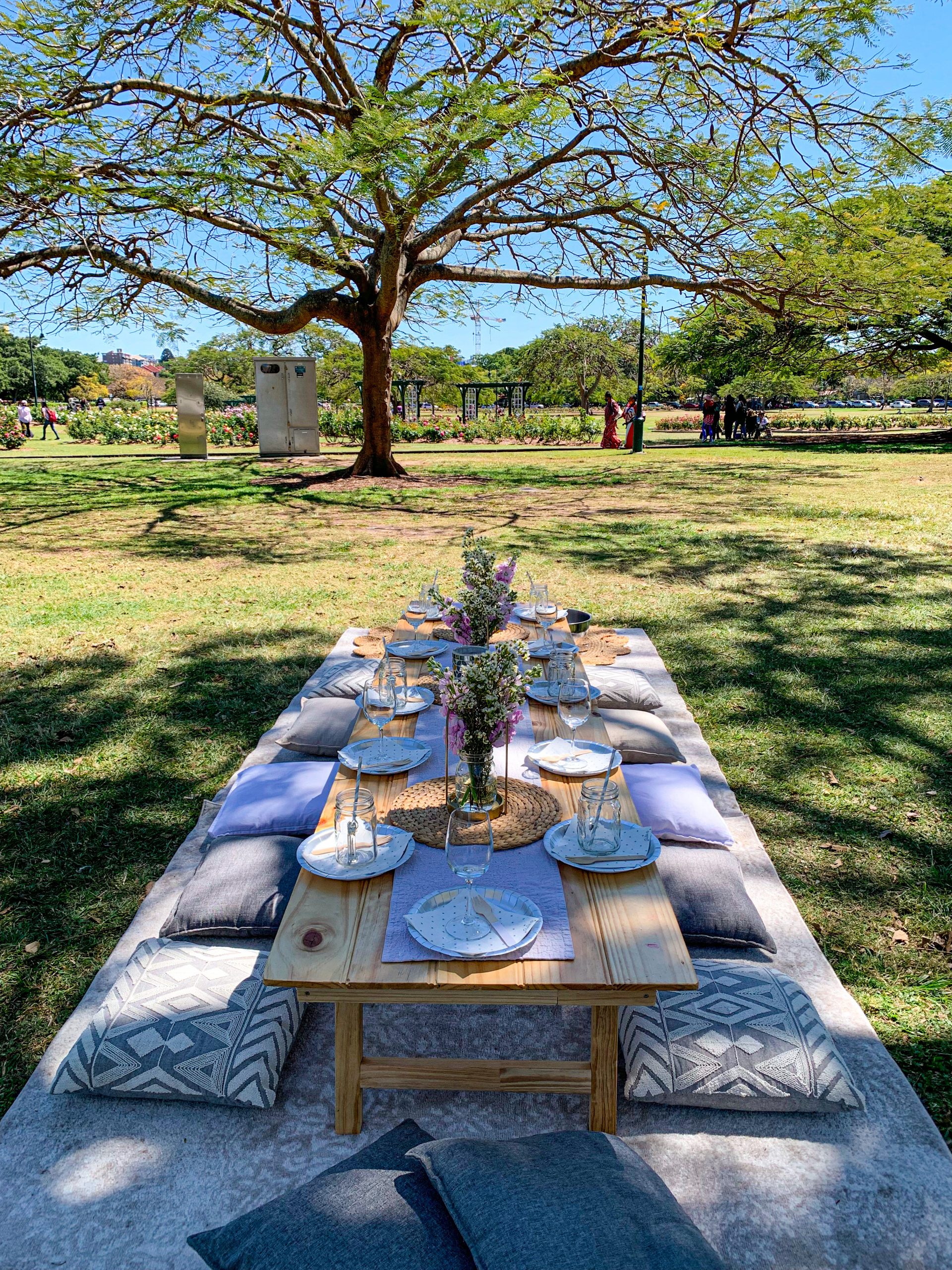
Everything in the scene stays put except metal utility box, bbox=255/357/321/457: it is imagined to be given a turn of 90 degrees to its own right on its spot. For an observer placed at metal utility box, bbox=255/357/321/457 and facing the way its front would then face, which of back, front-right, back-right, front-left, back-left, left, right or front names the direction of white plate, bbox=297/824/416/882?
left

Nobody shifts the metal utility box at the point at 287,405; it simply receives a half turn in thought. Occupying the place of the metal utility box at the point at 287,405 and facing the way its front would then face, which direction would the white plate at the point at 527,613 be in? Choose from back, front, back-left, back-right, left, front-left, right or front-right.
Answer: back

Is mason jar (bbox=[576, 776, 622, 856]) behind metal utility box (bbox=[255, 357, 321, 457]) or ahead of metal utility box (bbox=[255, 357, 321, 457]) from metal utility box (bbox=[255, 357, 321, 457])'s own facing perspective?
ahead

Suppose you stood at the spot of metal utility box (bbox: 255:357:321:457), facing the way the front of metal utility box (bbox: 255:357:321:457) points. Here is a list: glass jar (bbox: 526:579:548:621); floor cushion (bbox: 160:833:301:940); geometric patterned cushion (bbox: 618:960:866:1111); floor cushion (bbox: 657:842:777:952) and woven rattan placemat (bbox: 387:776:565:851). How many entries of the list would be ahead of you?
5

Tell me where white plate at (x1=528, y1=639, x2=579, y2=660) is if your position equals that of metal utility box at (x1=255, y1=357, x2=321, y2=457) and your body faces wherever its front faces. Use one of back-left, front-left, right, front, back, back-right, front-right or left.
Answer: front

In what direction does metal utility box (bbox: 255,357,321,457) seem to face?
toward the camera

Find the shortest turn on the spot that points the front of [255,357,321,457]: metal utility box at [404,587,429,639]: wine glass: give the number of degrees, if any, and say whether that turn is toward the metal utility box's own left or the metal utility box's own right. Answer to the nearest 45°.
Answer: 0° — it already faces it

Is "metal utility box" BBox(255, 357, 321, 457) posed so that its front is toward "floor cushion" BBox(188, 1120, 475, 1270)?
yes

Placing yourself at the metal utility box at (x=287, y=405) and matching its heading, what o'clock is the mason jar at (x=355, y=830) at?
The mason jar is roughly at 12 o'clock from the metal utility box.

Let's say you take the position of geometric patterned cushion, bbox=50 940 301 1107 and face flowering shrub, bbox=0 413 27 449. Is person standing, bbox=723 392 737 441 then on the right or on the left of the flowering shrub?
right

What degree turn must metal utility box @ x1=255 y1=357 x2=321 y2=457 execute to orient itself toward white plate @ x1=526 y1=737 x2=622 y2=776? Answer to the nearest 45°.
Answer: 0° — it already faces it

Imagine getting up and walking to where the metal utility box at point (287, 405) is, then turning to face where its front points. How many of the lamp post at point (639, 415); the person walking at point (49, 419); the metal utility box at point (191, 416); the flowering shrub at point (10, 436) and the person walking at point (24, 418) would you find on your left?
1

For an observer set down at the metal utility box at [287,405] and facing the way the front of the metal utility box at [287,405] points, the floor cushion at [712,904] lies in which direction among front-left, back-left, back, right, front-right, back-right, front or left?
front

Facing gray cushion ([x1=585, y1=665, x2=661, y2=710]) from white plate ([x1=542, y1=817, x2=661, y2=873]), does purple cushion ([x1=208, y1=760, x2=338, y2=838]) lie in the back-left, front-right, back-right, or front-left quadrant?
front-left

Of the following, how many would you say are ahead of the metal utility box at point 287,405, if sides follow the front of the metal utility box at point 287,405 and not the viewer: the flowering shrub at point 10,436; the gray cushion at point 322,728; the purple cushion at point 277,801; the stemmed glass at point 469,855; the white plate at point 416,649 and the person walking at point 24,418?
4

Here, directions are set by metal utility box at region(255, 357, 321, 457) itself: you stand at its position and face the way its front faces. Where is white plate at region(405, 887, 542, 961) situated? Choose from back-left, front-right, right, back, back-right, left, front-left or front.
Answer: front

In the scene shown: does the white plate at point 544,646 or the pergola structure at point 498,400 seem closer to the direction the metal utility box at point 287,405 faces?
the white plate

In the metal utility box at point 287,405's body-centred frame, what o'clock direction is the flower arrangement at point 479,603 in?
The flower arrangement is roughly at 12 o'clock from the metal utility box.

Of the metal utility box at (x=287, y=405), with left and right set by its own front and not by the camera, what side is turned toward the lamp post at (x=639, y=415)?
left

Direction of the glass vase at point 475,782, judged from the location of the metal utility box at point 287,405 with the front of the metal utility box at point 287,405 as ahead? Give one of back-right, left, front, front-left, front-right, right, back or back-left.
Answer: front

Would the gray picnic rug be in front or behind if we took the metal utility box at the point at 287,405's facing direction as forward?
in front
